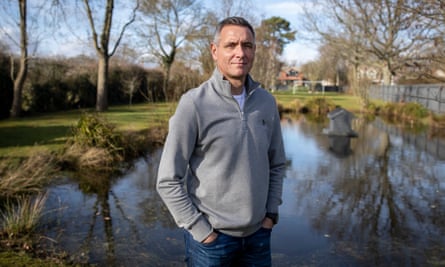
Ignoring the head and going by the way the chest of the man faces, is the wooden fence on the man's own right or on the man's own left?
on the man's own left

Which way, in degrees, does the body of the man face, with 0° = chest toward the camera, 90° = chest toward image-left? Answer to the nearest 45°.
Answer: approximately 315°

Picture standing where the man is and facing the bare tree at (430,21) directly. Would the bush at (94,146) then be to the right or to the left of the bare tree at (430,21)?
left

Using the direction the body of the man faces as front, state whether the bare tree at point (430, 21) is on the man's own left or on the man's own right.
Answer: on the man's own left

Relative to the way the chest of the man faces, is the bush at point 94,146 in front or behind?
behind
